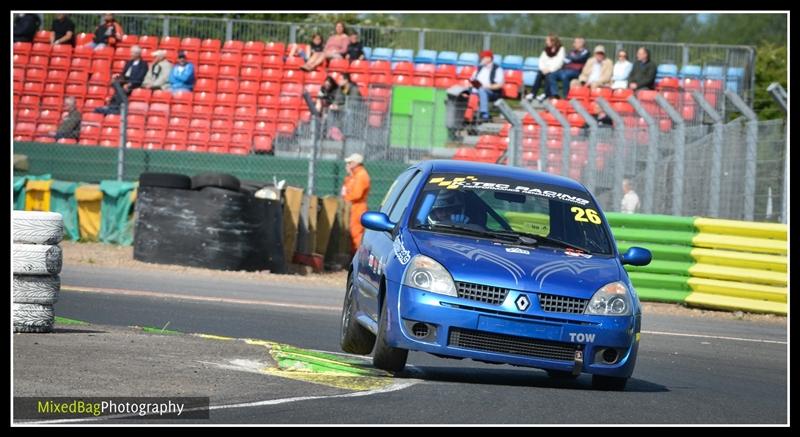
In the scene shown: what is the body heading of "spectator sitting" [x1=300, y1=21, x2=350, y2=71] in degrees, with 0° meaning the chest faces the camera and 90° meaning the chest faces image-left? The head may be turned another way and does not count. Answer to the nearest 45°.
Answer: approximately 45°

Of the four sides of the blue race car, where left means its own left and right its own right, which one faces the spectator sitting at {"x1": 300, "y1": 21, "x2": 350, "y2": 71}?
back

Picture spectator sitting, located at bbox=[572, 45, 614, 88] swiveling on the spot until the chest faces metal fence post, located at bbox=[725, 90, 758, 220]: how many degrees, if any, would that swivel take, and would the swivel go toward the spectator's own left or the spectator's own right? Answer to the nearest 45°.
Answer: approximately 45° to the spectator's own left

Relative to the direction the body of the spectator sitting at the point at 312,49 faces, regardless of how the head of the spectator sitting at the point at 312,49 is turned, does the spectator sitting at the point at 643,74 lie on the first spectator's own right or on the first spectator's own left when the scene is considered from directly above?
on the first spectator's own left

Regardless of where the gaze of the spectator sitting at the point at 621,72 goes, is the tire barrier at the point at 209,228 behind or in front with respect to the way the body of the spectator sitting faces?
in front

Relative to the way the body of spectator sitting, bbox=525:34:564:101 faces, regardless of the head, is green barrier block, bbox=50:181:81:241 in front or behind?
in front

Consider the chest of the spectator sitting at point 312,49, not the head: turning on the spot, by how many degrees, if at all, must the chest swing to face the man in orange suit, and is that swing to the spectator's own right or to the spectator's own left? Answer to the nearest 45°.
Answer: approximately 45° to the spectator's own left

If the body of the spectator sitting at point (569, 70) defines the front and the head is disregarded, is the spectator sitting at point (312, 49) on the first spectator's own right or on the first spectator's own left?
on the first spectator's own right
